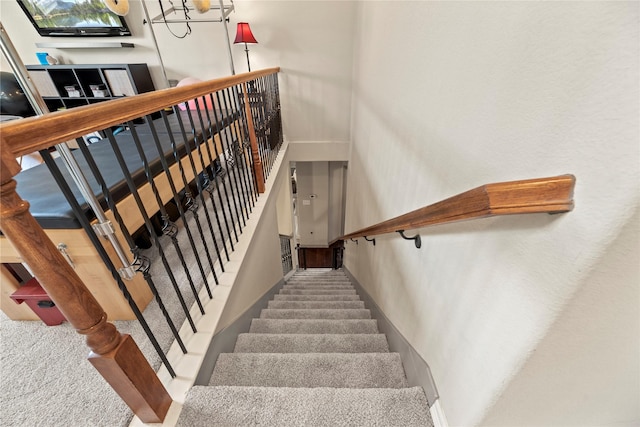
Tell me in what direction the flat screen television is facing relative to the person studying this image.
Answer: facing the viewer

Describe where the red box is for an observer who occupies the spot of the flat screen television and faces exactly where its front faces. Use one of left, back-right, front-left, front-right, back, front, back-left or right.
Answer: front

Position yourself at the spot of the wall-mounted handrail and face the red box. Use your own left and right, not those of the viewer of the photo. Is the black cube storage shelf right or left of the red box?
right
